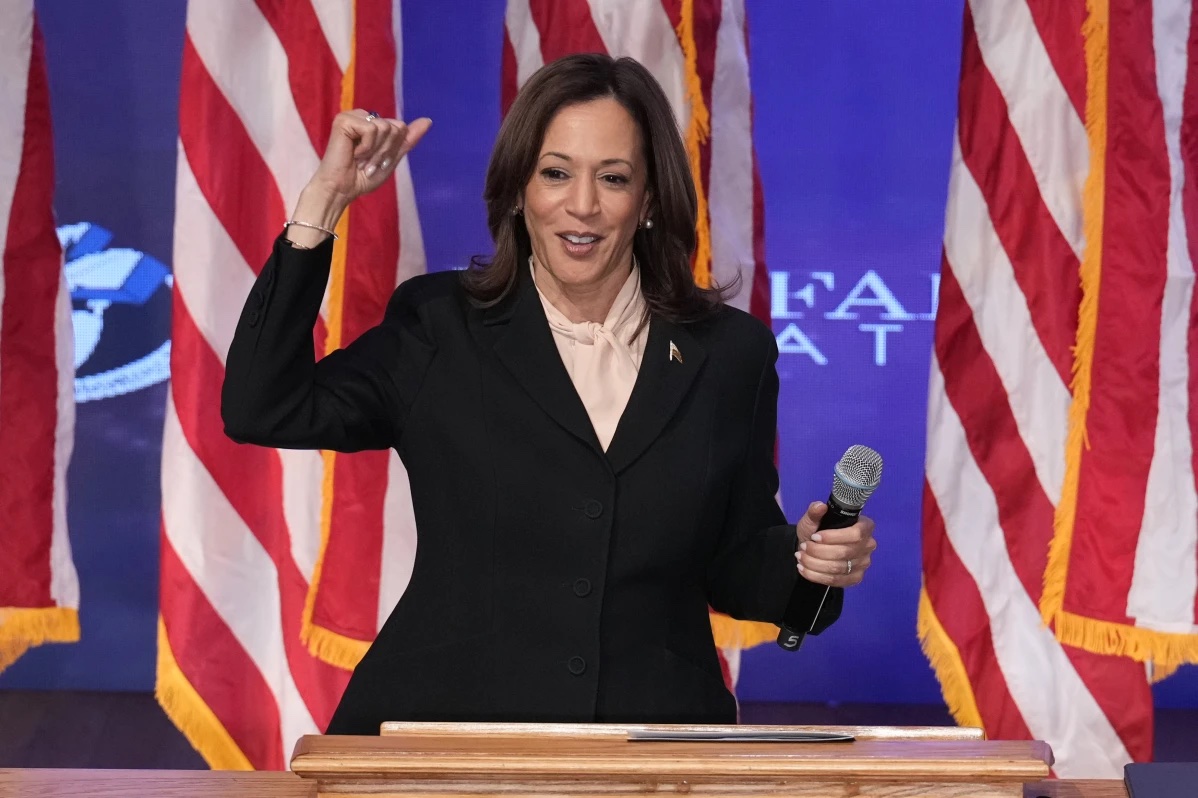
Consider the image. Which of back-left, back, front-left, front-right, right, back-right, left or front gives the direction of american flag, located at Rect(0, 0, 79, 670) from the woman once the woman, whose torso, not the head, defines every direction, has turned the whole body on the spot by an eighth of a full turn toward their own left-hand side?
back

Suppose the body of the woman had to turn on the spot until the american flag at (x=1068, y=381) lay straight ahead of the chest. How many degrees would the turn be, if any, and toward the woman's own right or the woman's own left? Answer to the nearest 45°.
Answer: approximately 135° to the woman's own left

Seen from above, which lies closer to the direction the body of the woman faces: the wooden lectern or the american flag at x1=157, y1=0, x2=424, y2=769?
the wooden lectern

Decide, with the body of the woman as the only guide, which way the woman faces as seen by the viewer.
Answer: toward the camera

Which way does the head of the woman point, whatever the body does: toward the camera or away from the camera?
toward the camera

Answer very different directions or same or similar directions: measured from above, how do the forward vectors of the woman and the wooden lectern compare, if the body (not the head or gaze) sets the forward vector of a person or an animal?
same or similar directions

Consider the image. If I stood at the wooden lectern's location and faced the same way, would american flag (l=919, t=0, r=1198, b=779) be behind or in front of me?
behind

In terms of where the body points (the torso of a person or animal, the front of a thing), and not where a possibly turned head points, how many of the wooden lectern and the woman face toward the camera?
2

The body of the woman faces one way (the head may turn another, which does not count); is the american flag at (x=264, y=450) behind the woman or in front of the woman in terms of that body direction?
behind

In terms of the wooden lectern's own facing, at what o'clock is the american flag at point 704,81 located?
The american flag is roughly at 6 o'clock from the wooden lectern.

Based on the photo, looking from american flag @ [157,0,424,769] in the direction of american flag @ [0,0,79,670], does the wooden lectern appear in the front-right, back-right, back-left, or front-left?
back-left

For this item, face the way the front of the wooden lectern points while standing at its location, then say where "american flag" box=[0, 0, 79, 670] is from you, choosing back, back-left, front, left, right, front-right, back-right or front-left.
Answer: back-right
